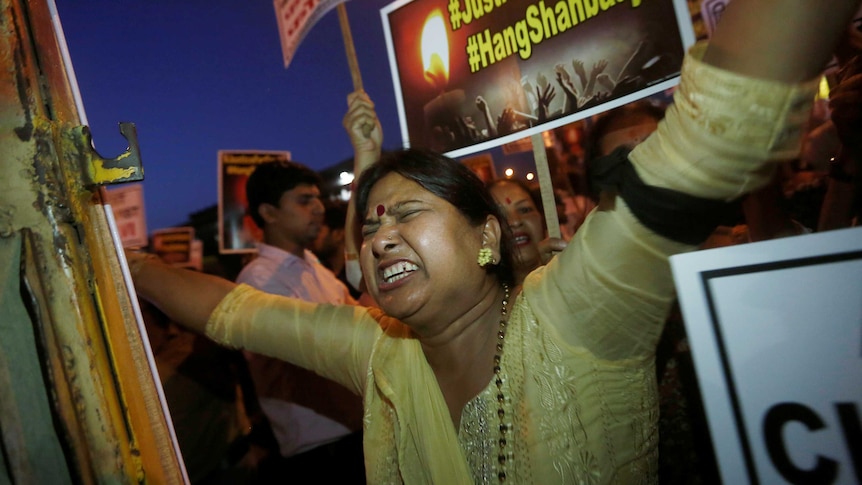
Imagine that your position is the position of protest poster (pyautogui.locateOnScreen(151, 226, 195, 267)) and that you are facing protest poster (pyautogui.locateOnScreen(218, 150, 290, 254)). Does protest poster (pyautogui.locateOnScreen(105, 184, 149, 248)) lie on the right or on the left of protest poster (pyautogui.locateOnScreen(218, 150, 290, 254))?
right

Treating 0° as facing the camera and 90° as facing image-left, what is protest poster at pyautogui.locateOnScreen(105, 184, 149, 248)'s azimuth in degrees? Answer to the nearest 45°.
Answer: approximately 0°

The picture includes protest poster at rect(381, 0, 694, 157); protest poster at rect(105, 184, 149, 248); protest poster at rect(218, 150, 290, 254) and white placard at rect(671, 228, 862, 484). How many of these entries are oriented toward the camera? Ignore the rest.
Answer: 4

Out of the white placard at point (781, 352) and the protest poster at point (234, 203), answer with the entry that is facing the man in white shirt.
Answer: the protest poster

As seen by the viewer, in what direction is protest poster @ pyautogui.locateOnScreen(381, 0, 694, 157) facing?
toward the camera

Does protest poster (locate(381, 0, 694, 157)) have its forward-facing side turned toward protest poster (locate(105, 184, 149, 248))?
no

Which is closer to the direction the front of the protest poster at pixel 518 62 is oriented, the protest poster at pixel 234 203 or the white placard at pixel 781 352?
the white placard

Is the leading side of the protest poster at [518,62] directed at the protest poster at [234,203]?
no

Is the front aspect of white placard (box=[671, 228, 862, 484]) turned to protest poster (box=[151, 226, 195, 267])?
no

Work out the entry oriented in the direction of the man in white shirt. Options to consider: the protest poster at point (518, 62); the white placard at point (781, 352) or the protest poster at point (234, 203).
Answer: the protest poster at point (234, 203)

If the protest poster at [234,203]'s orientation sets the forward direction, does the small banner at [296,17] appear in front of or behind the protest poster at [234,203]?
in front

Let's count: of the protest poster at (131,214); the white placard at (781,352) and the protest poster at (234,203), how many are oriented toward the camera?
3

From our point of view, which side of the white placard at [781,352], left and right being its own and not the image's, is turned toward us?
front

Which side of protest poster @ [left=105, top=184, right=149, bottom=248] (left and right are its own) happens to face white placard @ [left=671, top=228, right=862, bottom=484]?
front

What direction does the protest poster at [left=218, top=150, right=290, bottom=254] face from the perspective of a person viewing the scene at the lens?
facing the viewer

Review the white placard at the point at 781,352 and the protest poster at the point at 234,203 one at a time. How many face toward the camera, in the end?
2
